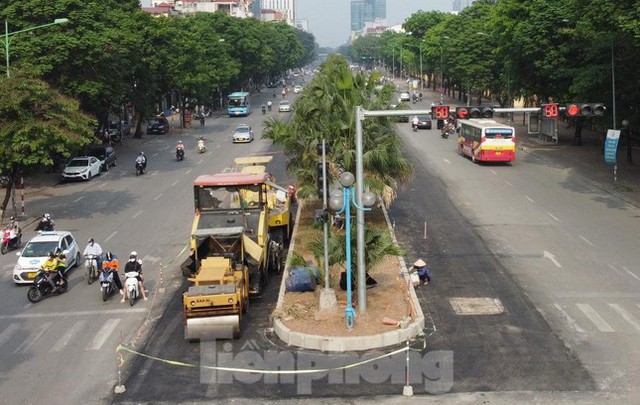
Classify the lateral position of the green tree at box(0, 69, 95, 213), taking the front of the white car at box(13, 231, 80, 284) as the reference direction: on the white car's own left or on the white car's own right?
on the white car's own right

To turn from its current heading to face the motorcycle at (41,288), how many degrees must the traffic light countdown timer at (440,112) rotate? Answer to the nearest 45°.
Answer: approximately 90° to its right

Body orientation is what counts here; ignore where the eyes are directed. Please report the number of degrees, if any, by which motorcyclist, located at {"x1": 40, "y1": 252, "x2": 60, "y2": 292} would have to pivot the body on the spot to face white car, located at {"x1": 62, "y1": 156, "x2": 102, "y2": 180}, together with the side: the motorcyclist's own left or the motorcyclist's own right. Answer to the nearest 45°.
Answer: approximately 135° to the motorcyclist's own right

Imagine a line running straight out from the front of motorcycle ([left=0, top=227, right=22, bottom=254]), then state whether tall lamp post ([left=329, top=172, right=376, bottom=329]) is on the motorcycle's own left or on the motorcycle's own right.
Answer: on the motorcycle's own left

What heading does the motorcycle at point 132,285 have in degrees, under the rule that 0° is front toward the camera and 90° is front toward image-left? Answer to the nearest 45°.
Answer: approximately 0°

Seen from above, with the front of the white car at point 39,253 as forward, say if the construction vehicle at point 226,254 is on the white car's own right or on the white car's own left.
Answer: on the white car's own left

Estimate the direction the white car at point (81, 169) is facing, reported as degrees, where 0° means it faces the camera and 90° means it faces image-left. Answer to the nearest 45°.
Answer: approximately 45°

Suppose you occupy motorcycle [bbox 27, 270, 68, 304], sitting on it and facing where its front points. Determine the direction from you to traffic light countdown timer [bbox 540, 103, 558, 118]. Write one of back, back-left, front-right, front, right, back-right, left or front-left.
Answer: back-left

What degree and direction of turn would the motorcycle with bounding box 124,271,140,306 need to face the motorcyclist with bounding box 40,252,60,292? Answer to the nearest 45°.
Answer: approximately 135° to its right

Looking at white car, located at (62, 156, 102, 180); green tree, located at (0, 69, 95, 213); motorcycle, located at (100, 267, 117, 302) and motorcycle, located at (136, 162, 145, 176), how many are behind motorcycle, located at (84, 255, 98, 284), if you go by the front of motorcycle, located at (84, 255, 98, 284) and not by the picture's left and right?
3

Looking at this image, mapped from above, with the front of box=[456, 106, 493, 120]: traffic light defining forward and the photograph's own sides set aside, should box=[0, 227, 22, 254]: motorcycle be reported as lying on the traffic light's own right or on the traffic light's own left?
on the traffic light's own right

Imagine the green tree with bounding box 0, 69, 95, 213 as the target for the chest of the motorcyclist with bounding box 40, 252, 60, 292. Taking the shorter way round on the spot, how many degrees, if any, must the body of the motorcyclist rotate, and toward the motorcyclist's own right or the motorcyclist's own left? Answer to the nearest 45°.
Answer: approximately 135° to the motorcyclist's own right

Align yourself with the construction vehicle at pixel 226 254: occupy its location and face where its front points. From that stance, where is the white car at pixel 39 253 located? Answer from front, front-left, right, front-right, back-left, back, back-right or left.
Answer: back-right

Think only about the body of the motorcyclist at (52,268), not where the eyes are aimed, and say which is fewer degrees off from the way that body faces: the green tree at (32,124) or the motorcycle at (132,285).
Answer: the motorcycle
